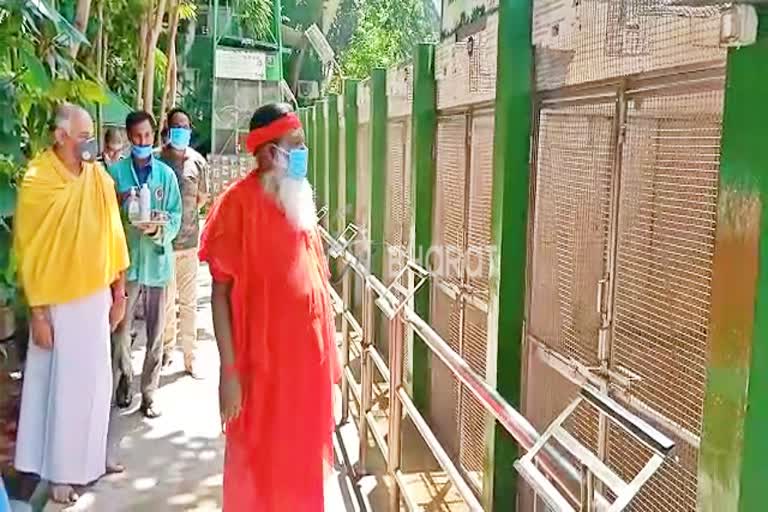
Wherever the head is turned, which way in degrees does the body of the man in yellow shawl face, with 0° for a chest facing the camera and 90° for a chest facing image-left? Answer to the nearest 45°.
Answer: approximately 315°

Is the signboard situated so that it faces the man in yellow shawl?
yes

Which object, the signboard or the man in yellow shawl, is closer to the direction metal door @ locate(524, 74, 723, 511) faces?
the man in yellow shawl

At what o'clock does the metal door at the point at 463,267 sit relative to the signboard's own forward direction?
The metal door is roughly at 12 o'clock from the signboard.

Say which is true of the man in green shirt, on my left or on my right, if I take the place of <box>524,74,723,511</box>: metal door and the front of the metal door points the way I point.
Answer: on my right

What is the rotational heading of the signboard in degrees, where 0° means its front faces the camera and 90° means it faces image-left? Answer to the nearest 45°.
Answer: approximately 0°

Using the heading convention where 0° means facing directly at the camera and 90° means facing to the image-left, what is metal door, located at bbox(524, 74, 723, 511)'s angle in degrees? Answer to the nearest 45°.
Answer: approximately 45°

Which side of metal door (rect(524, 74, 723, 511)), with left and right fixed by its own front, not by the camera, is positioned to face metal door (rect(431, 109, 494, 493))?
right

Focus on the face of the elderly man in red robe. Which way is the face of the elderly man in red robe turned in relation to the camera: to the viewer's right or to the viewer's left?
to the viewer's right

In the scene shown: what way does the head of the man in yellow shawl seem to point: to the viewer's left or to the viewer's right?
to the viewer's right
